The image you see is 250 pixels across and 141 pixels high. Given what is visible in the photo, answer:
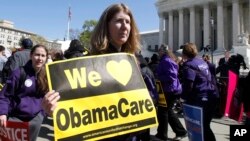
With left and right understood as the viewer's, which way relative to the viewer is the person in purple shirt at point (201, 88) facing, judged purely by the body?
facing away from the viewer and to the left of the viewer

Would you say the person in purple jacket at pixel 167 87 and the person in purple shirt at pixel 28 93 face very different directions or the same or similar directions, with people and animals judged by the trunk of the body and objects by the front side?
very different directions

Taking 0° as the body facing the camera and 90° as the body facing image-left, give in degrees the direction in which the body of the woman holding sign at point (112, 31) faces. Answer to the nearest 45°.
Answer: approximately 315°

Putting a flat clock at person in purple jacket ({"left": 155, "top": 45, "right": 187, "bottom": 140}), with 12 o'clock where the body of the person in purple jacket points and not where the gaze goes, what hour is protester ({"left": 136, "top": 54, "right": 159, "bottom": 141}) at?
The protester is roughly at 12 o'clock from the person in purple jacket.

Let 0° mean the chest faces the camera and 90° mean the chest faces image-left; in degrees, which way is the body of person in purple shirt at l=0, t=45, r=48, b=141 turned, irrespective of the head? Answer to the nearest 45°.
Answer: approximately 315°

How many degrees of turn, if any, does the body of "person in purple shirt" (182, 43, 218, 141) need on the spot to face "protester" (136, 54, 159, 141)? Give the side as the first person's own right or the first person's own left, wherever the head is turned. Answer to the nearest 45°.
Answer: approximately 135° to the first person's own left
